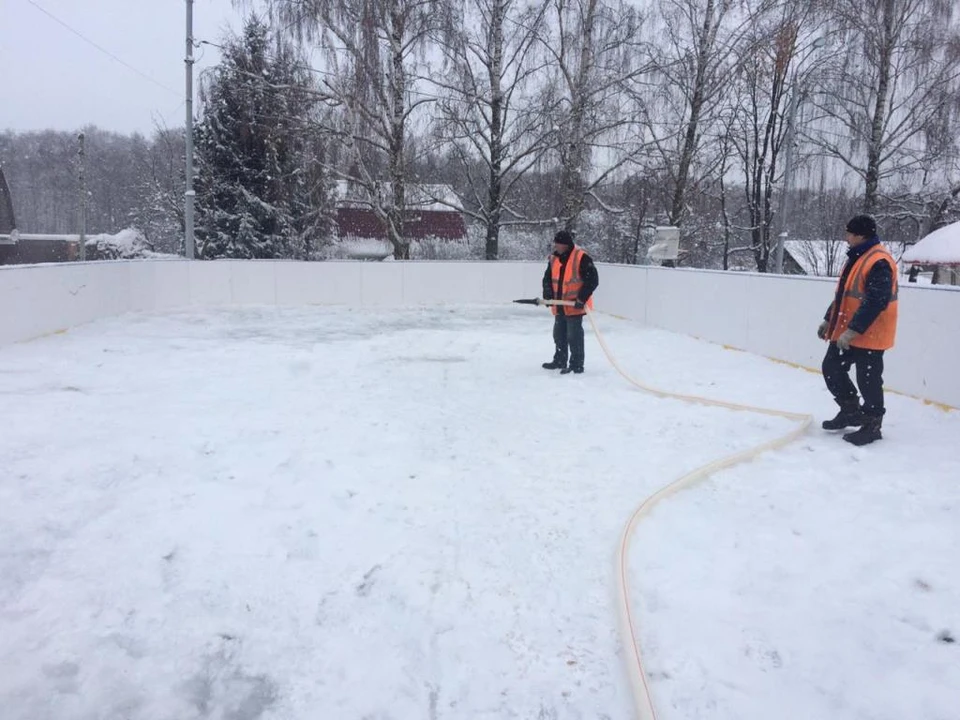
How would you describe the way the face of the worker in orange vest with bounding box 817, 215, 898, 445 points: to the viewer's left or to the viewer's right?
to the viewer's left

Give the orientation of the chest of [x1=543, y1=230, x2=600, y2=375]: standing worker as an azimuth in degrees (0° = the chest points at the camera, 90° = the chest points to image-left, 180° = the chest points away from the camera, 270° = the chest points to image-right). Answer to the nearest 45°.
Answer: approximately 45°

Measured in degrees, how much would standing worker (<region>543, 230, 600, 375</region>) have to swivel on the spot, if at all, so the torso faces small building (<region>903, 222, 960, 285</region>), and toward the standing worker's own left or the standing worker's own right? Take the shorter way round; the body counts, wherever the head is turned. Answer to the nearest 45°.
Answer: approximately 180°

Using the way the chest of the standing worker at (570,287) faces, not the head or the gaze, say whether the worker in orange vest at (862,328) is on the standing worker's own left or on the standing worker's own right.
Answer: on the standing worker's own left

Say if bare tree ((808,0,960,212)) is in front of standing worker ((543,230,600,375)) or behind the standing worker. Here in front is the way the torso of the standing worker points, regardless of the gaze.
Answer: behind

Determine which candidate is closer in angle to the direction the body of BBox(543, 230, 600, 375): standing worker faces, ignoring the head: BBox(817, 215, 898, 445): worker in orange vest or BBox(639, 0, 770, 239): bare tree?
the worker in orange vest

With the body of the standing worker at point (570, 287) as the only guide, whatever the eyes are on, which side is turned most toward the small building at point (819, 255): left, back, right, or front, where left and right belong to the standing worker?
back

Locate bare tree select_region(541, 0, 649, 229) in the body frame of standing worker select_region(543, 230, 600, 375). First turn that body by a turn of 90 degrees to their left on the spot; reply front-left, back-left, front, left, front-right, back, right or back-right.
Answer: back-left

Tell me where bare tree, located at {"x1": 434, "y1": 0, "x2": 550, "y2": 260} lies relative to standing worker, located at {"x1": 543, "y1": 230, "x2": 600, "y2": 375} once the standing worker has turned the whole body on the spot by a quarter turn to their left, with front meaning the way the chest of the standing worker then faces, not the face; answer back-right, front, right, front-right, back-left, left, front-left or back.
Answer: back-left

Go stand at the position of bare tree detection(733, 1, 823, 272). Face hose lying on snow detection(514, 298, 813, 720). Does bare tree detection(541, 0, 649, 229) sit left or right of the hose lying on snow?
right

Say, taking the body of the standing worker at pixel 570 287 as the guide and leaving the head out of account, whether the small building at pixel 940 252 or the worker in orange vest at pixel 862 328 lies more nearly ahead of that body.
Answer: the worker in orange vest

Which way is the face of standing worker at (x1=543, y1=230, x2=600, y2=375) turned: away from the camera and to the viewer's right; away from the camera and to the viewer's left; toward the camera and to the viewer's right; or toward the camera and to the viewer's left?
toward the camera and to the viewer's left

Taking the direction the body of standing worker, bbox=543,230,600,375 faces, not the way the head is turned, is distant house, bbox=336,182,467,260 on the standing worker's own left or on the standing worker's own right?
on the standing worker's own right
